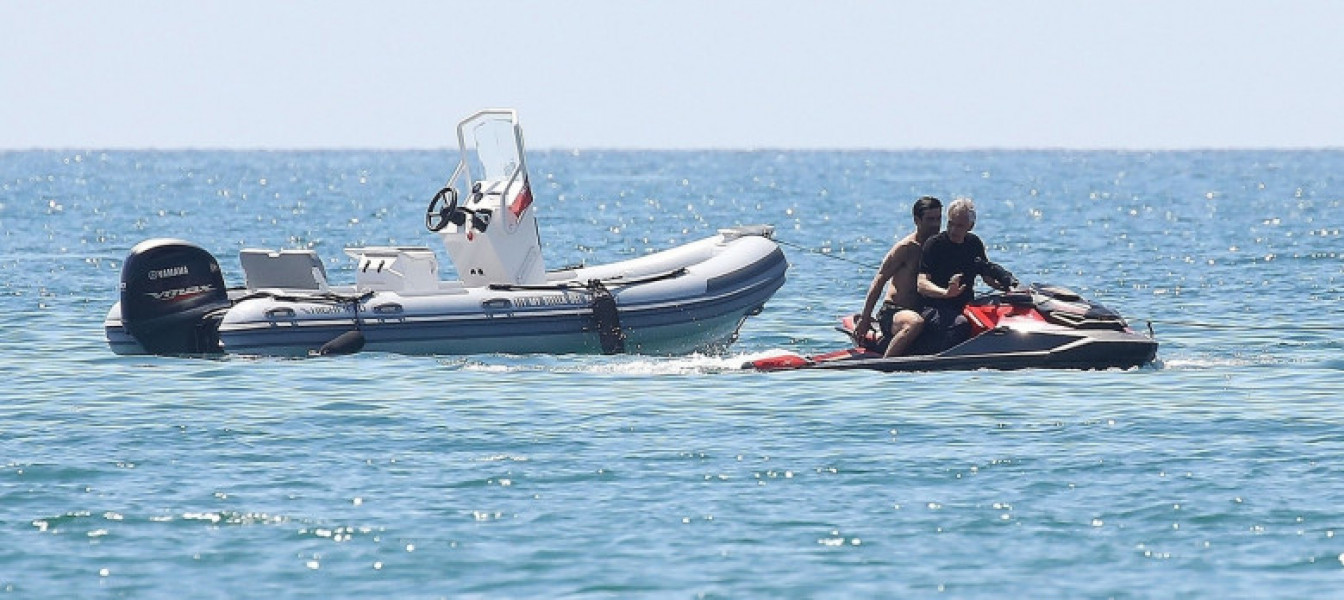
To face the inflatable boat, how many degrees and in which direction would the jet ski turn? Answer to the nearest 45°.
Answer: approximately 180°

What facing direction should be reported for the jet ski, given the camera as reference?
facing to the right of the viewer
